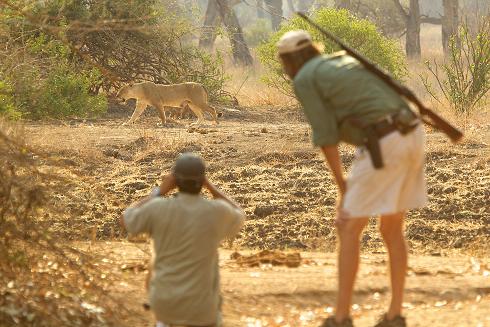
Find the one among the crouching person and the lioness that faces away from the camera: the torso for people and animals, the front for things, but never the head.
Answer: the crouching person

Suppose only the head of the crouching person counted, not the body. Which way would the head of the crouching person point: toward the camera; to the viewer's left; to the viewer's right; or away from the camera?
away from the camera

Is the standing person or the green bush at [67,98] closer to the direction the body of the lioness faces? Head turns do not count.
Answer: the green bush

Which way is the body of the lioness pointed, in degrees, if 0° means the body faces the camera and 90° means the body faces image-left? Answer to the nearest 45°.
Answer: approximately 90°

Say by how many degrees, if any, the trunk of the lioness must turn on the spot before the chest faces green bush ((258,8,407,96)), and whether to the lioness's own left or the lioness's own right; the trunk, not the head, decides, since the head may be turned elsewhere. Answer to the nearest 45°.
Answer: approximately 135° to the lioness's own right

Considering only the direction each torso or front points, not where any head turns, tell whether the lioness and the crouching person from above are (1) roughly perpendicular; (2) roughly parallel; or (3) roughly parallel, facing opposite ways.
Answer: roughly perpendicular

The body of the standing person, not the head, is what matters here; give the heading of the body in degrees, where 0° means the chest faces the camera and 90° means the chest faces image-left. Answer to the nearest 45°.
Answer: approximately 135°

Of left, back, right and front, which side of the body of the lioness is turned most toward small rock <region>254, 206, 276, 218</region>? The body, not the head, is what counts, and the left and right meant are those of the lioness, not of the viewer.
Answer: left

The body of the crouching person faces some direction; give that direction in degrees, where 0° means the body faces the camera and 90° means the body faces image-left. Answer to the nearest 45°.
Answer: approximately 180°

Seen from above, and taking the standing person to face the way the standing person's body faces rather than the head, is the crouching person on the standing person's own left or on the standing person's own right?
on the standing person's own left
